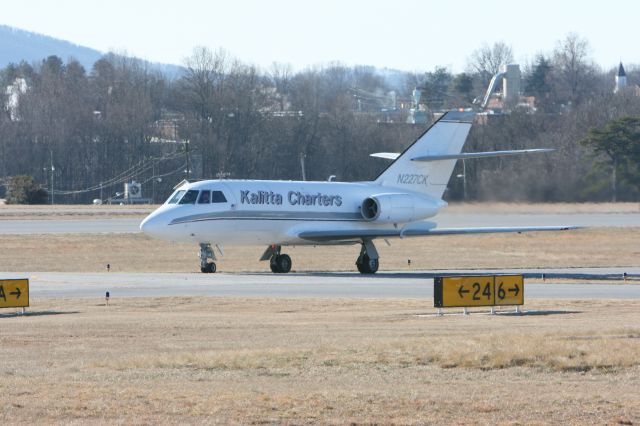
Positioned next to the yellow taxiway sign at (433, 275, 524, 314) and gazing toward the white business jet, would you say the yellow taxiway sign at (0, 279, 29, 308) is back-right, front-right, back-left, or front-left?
front-left

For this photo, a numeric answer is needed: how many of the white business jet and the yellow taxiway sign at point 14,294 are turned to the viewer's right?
0

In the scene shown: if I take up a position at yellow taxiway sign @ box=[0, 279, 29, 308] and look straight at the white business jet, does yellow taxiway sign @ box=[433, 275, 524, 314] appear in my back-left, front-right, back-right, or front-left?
front-right

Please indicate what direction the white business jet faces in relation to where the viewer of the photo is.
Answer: facing the viewer and to the left of the viewer

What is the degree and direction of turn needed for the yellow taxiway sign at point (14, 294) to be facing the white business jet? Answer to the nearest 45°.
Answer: approximately 135° to its left

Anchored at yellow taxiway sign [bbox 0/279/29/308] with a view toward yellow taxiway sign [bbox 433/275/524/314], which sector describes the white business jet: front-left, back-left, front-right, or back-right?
front-left

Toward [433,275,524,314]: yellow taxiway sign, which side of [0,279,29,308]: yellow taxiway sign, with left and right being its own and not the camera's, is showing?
left

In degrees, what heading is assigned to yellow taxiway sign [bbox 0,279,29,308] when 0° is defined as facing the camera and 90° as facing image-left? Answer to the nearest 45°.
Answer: approximately 0°

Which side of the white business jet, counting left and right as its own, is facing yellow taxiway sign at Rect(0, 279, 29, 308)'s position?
front
